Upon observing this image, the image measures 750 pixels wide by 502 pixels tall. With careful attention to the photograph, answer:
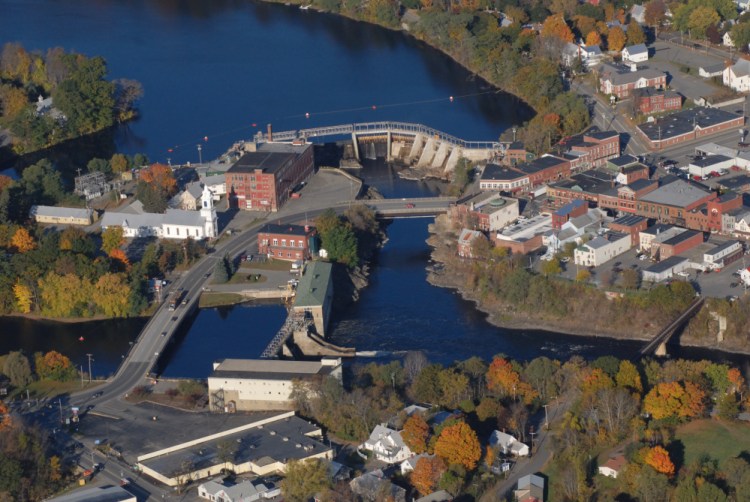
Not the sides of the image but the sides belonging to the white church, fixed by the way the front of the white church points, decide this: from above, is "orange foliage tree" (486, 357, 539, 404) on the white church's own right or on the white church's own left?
on the white church's own right

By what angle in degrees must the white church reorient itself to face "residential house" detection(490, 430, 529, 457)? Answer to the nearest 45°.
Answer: approximately 45° to its right

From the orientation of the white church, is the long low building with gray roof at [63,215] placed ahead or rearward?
rearward

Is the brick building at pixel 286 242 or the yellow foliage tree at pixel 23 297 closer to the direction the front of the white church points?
the brick building

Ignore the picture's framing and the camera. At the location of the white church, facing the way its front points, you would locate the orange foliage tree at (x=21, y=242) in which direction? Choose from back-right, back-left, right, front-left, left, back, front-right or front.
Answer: back

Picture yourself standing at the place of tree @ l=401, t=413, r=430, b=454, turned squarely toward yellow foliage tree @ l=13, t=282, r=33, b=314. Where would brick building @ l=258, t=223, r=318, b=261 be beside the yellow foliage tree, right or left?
right

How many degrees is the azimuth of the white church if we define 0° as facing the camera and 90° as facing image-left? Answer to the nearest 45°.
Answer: approximately 270°

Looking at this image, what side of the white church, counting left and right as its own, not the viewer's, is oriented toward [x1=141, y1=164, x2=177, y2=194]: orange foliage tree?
left

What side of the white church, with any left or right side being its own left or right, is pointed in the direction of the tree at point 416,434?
right

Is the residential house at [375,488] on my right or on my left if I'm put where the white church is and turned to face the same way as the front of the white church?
on my right

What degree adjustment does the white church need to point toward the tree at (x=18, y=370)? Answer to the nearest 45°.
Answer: approximately 135° to its right

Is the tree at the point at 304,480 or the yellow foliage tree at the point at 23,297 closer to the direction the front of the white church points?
the tree

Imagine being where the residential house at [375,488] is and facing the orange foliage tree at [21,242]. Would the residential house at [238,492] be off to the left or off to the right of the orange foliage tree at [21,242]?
left

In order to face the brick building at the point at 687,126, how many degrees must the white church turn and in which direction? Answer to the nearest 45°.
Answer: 0° — it already faces it

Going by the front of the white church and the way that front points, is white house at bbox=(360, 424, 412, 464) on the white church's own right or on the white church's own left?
on the white church's own right
